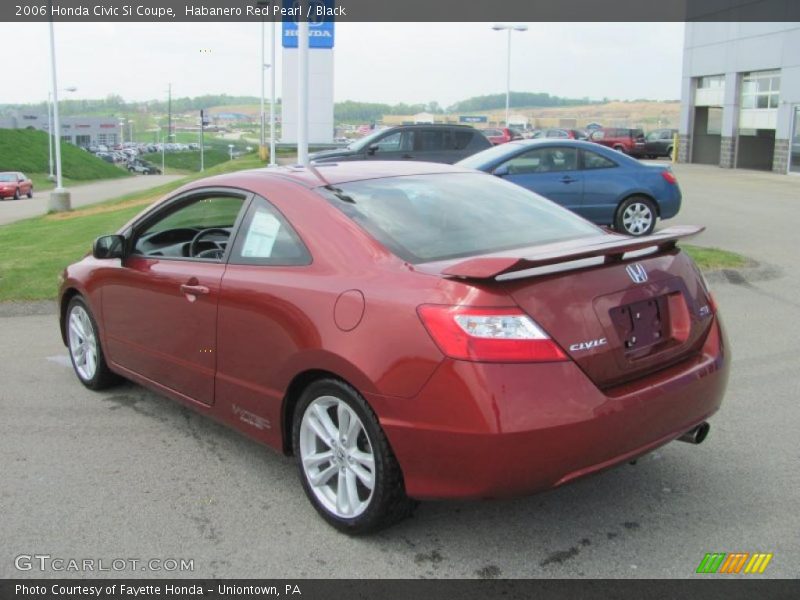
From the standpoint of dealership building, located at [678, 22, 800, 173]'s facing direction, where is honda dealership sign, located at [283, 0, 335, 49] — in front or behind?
in front

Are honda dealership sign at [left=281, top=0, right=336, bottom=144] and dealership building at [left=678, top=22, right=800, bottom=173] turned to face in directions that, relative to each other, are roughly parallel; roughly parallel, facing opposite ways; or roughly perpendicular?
roughly perpendicular

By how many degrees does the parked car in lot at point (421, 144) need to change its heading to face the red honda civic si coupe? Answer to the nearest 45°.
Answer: approximately 90° to its left

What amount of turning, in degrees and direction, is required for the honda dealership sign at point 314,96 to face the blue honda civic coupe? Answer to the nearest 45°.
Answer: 0° — it already faces it

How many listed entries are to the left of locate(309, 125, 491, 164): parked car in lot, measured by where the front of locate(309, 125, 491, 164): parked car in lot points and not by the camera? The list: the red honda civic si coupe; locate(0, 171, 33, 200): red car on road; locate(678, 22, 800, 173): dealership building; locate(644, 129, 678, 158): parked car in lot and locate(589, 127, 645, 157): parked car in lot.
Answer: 1

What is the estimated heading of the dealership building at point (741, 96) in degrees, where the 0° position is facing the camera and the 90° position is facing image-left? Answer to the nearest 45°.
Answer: approximately 45°

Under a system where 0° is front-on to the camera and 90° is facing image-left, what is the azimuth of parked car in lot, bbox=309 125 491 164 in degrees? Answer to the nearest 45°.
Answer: approximately 90°

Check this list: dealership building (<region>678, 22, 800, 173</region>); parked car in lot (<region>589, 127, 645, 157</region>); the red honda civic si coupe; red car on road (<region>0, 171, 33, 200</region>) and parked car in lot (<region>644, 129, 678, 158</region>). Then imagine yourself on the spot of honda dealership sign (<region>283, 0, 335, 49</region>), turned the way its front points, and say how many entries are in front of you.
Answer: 1

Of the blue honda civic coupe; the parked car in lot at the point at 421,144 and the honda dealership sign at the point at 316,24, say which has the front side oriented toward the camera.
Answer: the honda dealership sign

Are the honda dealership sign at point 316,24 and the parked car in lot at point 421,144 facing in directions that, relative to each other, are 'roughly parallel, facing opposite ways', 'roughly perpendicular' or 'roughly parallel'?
roughly perpendicular

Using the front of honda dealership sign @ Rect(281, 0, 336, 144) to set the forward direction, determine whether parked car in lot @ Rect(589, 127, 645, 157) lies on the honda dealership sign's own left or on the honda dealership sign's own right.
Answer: on the honda dealership sign's own left

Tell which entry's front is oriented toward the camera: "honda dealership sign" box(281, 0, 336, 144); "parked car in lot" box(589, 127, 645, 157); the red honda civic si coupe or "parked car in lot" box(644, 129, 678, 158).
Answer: the honda dealership sign

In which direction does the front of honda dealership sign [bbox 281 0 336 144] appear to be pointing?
toward the camera
